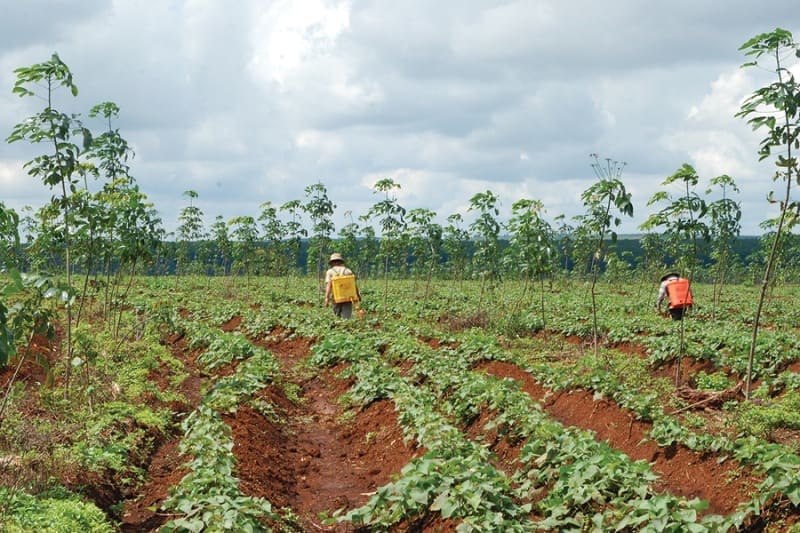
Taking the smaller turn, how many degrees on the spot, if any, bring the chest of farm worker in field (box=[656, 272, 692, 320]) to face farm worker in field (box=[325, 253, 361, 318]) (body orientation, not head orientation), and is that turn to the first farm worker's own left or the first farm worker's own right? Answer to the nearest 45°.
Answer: approximately 45° to the first farm worker's own left

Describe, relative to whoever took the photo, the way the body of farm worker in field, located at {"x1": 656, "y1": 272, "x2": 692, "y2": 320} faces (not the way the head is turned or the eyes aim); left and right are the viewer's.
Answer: facing away from the viewer and to the left of the viewer

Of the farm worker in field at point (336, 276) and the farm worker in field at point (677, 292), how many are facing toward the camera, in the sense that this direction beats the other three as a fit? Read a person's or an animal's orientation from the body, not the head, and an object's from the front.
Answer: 0

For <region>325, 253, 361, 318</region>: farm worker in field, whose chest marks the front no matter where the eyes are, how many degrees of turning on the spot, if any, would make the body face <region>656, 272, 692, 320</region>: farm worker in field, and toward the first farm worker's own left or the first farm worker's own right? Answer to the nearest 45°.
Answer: approximately 135° to the first farm worker's own right

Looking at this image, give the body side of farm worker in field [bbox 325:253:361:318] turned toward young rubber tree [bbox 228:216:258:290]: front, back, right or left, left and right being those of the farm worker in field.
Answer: front

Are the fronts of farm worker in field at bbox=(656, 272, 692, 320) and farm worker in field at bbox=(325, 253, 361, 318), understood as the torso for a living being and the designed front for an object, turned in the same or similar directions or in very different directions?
same or similar directions

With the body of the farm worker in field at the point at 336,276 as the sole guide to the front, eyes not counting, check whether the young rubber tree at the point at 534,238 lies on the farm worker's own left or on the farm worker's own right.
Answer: on the farm worker's own right

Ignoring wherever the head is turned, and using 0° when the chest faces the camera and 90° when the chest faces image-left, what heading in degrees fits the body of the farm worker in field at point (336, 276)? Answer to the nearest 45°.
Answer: approximately 180°

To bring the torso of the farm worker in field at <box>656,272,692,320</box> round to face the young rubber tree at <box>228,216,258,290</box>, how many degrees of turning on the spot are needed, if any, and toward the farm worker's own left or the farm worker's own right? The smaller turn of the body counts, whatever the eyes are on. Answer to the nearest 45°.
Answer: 0° — they already face it
